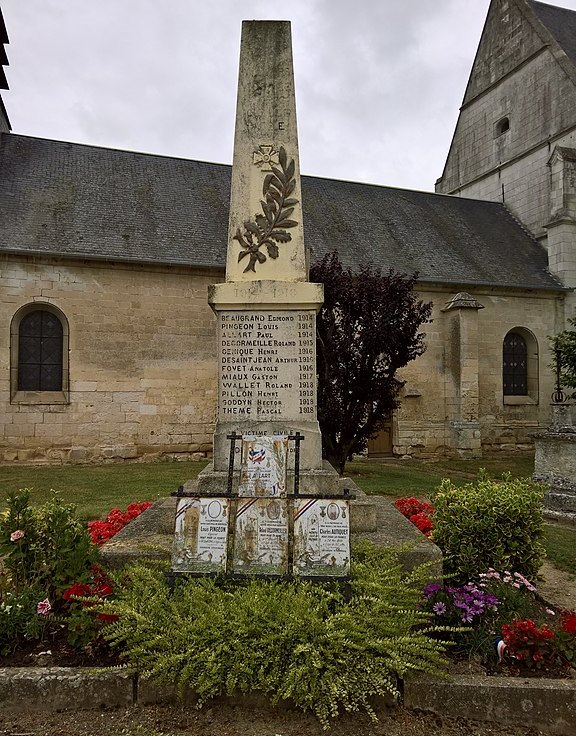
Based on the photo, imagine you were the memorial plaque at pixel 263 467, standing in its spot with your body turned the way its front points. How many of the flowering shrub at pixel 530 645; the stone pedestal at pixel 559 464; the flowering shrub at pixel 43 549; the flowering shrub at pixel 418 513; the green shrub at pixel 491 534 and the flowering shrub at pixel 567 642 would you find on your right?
1

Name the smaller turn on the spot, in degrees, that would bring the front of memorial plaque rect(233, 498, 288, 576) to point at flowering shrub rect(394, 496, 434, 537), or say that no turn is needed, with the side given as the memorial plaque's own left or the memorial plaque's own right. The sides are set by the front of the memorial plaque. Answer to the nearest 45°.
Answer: approximately 135° to the memorial plaque's own left

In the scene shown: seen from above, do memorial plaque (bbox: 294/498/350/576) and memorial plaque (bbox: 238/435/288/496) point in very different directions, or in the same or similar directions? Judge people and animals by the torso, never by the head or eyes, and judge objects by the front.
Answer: same or similar directions

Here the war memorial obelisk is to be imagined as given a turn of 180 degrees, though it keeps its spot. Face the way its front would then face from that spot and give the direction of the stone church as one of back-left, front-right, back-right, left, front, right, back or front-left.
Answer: front

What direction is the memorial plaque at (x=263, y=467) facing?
toward the camera

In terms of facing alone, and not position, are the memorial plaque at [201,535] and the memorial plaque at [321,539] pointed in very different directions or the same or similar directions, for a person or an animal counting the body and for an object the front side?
same or similar directions

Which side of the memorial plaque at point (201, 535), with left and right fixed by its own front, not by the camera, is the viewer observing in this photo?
front

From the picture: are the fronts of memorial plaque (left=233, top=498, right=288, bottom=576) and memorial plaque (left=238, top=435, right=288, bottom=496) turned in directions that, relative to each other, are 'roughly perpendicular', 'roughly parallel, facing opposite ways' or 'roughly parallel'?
roughly parallel

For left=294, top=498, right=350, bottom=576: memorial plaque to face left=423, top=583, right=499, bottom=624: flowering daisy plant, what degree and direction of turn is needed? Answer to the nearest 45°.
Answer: approximately 90° to its left

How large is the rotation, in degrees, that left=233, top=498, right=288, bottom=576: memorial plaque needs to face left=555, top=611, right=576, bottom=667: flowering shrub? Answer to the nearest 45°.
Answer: approximately 90° to its left

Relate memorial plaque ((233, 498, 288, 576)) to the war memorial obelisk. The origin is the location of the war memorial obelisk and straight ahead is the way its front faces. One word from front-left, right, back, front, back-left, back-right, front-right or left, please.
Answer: front

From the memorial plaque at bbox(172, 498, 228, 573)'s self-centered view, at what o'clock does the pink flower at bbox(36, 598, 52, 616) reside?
The pink flower is roughly at 3 o'clock from the memorial plaque.

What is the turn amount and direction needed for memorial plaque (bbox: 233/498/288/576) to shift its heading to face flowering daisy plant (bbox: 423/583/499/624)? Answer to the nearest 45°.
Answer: approximately 90° to its left

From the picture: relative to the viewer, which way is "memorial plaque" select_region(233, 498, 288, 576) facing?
toward the camera

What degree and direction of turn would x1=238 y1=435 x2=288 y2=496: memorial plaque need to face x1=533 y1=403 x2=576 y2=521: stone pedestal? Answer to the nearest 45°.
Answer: approximately 135° to its left
